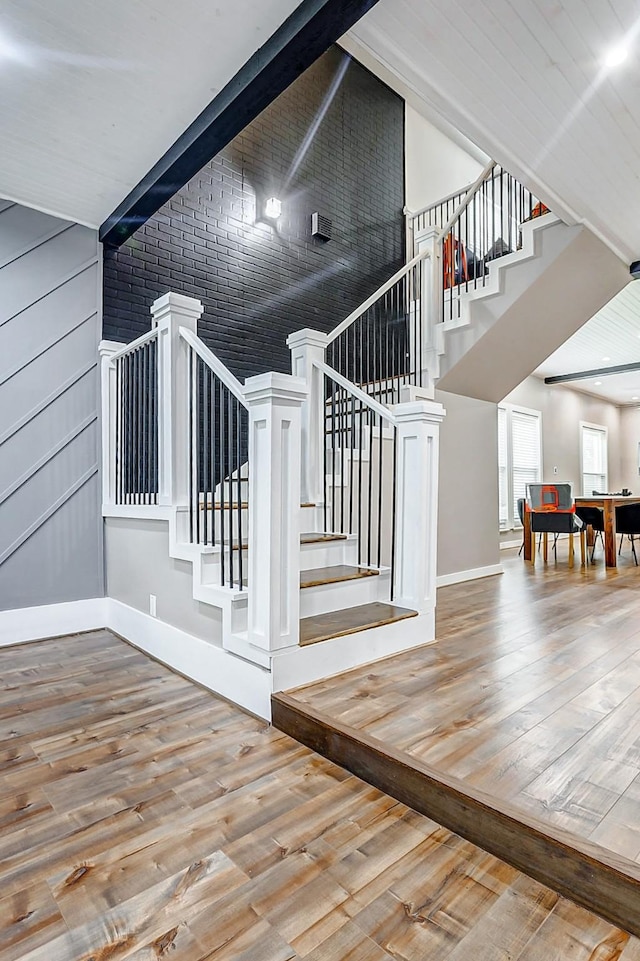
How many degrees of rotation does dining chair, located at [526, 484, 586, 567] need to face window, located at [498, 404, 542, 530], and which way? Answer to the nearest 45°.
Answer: approximately 45° to its left

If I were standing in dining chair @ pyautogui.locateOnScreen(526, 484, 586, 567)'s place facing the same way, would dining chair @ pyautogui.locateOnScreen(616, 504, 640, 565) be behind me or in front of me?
in front

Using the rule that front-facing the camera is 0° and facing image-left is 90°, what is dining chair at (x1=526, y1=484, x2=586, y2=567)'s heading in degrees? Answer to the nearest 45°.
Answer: approximately 225°

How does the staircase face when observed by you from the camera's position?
facing the viewer and to the right of the viewer

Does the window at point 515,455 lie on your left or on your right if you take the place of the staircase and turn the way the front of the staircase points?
on your left

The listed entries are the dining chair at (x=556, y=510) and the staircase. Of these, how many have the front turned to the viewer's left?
0

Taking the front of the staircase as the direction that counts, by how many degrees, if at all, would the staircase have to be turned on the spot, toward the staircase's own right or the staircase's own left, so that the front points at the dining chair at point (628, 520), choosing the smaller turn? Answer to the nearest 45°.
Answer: approximately 90° to the staircase's own left

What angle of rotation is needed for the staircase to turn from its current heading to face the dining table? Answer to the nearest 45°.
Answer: approximately 90° to its left

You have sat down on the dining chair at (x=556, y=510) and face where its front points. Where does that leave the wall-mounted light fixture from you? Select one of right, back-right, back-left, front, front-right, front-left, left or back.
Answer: back

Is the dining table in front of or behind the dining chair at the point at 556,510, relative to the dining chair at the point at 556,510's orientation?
in front
